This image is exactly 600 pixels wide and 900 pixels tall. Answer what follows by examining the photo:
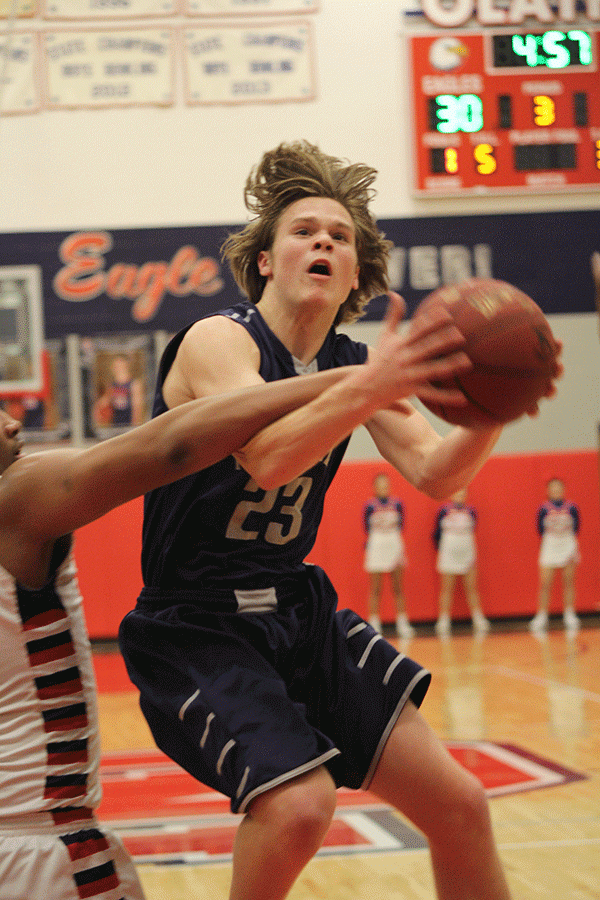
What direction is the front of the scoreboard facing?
toward the camera

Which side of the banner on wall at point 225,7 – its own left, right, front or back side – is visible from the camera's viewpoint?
front

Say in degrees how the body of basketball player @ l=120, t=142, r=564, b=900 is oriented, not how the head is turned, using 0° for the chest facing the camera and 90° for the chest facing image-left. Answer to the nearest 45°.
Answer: approximately 315°

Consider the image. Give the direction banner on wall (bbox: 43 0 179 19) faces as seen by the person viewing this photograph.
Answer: facing the viewer

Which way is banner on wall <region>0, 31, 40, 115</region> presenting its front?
toward the camera

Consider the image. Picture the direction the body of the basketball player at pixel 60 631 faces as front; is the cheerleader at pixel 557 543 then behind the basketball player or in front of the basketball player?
in front

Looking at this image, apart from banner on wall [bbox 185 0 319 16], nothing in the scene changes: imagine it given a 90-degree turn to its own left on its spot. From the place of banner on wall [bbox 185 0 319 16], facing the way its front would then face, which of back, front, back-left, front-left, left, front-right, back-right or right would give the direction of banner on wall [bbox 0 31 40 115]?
back

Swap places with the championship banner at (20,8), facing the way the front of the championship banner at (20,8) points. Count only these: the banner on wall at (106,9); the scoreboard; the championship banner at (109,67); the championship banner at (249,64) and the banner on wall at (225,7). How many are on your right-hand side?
0

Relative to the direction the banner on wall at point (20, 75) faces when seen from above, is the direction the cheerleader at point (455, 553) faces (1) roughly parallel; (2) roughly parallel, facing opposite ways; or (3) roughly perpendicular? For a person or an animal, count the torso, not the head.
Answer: roughly parallel

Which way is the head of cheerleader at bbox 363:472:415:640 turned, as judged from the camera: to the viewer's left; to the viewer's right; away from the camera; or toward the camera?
toward the camera

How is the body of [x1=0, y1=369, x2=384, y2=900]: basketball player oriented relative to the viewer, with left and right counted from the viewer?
facing away from the viewer and to the right of the viewer

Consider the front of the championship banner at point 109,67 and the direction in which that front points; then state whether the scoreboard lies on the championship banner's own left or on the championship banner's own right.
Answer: on the championship banner's own left

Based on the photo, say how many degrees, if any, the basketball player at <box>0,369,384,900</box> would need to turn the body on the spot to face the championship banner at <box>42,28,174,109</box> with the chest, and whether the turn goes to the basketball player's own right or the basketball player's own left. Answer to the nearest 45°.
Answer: approximately 45° to the basketball player's own left

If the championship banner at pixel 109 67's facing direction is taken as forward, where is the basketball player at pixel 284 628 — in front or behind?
in front

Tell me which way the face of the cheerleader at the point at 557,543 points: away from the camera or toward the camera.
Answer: toward the camera
